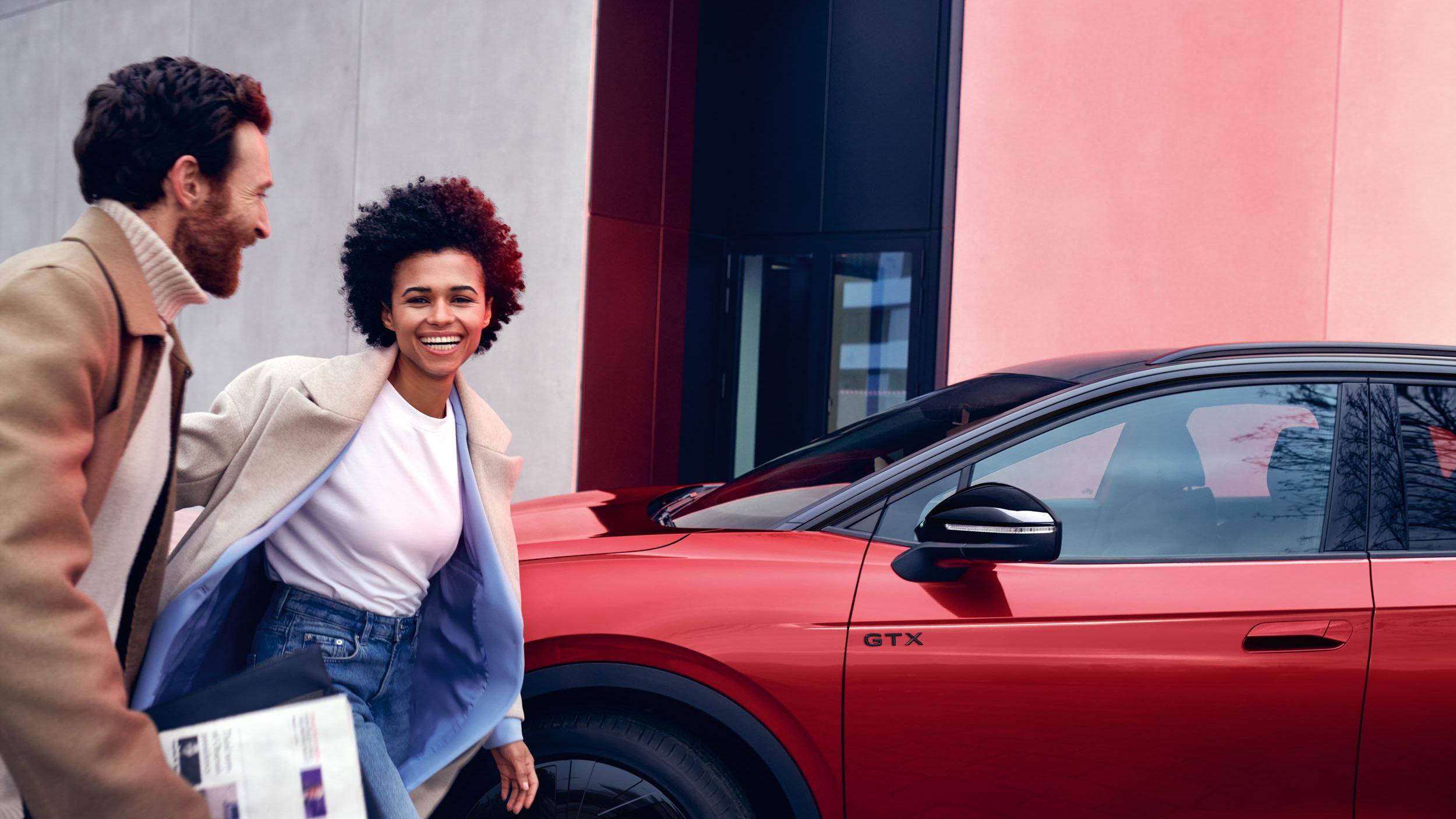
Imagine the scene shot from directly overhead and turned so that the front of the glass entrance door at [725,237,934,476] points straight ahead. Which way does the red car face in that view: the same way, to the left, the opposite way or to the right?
to the right

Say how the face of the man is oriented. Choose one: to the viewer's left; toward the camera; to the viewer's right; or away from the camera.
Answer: to the viewer's right

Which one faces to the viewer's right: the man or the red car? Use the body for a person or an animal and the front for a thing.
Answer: the man

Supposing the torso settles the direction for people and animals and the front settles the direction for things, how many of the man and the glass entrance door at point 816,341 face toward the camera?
1

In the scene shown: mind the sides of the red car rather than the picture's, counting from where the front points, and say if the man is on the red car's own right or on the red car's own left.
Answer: on the red car's own left

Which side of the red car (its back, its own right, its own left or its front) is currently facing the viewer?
left

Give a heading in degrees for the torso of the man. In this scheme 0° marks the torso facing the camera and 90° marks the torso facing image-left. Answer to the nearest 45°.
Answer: approximately 270°

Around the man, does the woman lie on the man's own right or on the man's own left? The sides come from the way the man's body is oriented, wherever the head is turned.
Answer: on the man's own left

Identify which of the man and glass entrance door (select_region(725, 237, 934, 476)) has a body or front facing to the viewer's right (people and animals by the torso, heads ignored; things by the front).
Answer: the man

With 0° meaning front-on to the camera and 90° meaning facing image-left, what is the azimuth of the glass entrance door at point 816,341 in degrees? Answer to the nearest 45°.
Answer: approximately 0°
